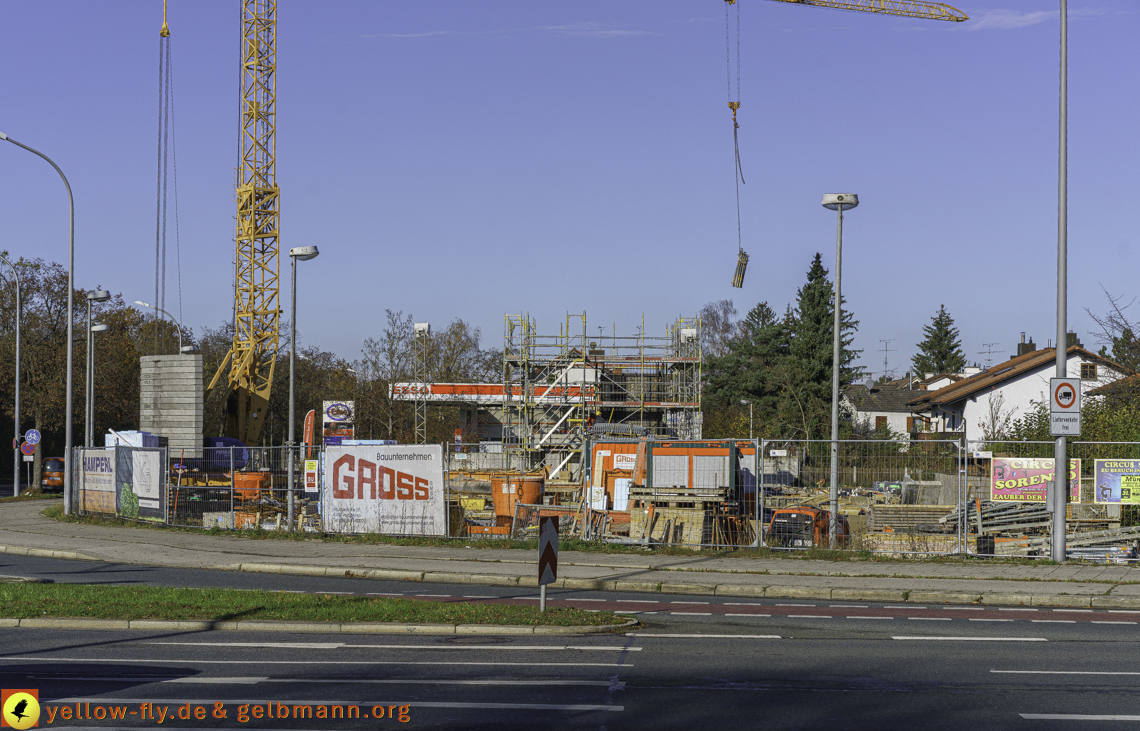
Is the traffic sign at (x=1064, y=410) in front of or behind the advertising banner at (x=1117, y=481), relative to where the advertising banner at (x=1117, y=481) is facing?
in front

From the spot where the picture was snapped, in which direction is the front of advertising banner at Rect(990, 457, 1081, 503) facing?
facing the viewer

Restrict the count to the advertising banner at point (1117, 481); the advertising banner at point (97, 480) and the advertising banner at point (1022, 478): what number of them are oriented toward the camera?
3

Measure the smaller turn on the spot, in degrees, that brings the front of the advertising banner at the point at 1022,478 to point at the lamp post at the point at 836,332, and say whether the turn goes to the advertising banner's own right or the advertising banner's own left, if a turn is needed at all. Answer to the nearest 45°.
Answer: approximately 90° to the advertising banner's own right

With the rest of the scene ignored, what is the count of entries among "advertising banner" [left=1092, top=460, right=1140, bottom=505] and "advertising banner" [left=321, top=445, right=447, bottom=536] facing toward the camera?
2

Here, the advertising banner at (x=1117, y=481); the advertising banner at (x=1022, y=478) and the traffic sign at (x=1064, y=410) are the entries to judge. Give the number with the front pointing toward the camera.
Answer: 3

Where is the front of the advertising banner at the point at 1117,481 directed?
toward the camera

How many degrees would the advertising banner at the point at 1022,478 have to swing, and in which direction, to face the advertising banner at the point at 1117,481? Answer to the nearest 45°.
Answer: approximately 90° to its left

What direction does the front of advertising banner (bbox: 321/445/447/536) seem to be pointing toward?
toward the camera

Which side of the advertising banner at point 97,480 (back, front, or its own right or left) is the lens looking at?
front

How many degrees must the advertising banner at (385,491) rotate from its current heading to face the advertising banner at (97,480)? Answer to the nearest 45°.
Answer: approximately 135° to its right

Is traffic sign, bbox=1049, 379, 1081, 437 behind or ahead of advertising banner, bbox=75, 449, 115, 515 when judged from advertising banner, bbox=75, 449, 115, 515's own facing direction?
ahead
